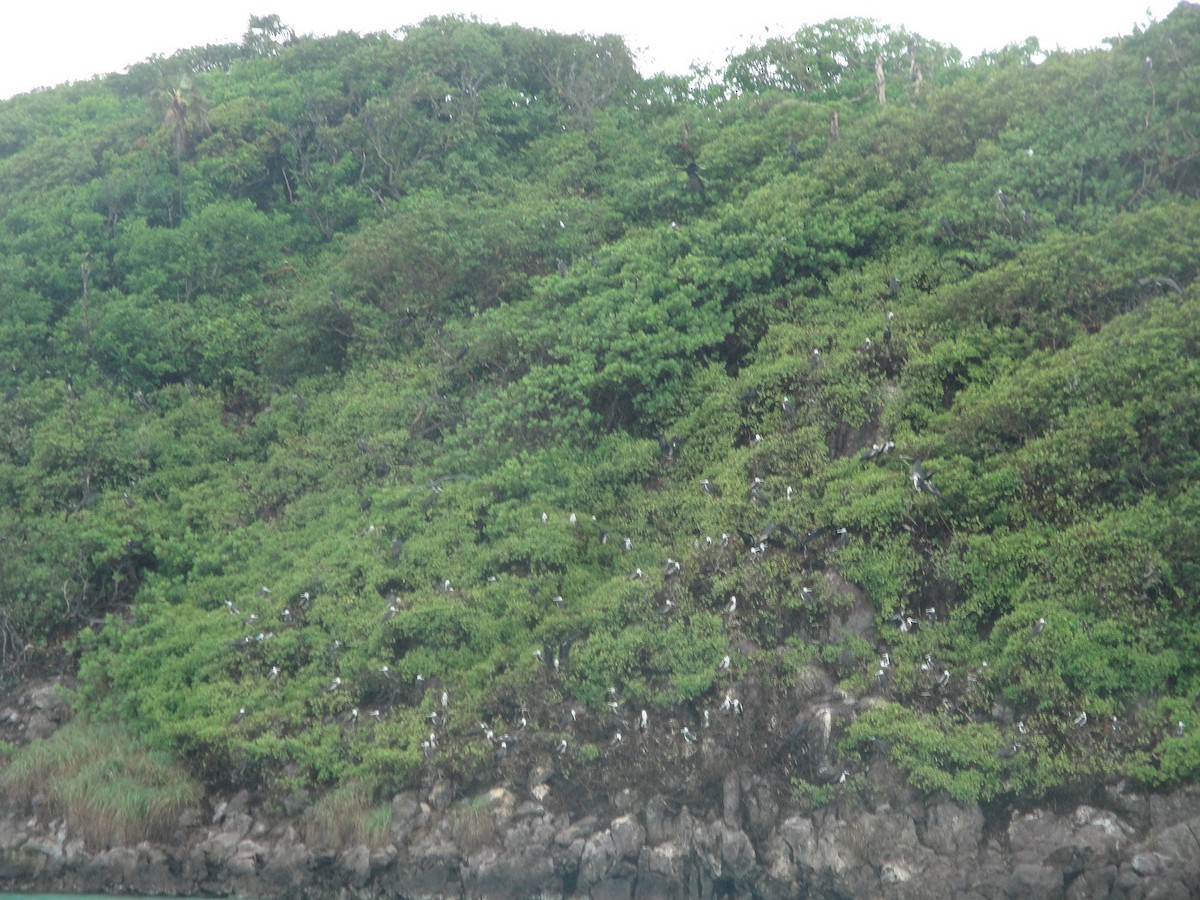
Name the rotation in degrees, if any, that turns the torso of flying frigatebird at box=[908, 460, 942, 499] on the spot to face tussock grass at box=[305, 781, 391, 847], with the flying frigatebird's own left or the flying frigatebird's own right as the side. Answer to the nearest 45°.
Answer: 0° — it already faces it

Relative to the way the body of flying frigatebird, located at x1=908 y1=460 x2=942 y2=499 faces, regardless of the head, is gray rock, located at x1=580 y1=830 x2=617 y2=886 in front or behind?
in front

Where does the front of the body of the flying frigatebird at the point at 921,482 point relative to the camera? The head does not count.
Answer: to the viewer's left

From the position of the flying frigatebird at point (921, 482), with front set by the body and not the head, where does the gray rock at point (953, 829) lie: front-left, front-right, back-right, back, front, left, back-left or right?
left

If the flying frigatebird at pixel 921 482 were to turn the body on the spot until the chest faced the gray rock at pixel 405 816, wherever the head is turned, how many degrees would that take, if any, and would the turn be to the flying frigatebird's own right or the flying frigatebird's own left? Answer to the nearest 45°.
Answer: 0° — it already faces it

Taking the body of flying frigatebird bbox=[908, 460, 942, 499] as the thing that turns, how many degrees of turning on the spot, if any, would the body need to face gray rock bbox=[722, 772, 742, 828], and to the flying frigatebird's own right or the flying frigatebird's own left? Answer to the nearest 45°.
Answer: approximately 45° to the flying frigatebird's own left

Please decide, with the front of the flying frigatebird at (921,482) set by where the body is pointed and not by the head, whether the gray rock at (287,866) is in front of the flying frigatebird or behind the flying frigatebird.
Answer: in front

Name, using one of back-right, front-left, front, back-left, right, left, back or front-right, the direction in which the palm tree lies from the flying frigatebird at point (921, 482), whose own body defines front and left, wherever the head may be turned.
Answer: front-right

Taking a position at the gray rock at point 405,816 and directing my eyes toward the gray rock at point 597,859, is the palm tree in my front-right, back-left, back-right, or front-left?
back-left
